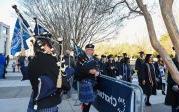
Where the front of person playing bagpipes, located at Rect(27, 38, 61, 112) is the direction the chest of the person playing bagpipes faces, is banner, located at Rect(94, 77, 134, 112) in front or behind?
in front

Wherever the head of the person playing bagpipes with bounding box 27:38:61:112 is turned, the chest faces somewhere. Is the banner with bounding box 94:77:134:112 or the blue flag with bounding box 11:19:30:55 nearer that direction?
the banner

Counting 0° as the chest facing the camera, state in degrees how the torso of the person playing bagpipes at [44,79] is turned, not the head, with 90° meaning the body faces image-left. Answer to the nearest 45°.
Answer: approximately 225°
